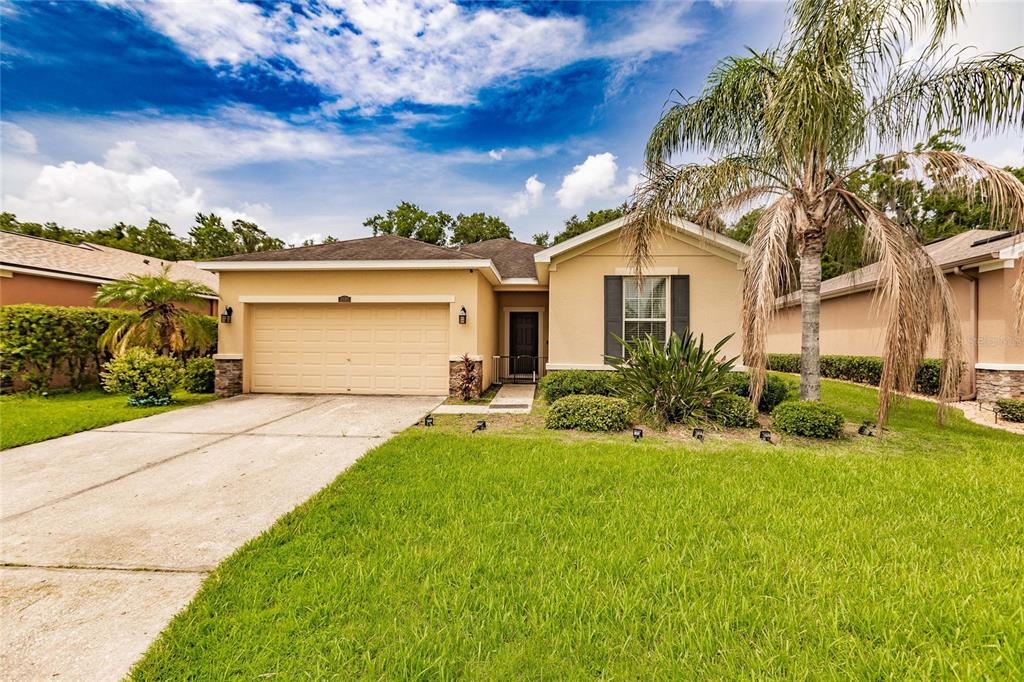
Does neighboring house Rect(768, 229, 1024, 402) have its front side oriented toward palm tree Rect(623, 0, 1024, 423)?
no

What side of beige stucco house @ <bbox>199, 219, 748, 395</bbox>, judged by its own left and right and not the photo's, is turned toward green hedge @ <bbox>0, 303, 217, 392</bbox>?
right

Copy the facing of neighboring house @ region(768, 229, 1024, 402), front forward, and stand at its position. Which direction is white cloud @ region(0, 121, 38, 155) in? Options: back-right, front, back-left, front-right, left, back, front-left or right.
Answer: right

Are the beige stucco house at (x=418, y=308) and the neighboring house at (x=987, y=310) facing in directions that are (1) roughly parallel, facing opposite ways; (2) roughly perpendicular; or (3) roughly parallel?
roughly parallel

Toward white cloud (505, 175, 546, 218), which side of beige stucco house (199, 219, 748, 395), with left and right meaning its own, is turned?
back

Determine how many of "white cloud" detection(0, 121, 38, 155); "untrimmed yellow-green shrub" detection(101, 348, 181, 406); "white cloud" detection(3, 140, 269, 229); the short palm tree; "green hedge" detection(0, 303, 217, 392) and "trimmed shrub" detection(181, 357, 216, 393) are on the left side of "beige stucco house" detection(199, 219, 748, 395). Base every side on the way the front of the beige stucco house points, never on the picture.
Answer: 0

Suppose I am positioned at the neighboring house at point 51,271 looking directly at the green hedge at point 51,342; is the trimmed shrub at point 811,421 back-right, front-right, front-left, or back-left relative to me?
front-left

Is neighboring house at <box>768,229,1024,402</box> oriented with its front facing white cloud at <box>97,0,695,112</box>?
no

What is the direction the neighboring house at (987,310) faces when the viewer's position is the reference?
facing the viewer and to the right of the viewer

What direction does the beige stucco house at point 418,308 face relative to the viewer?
toward the camera

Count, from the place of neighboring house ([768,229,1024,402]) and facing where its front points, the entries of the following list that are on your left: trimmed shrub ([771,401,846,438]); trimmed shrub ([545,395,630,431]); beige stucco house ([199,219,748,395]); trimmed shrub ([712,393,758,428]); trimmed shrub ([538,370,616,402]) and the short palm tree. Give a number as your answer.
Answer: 0

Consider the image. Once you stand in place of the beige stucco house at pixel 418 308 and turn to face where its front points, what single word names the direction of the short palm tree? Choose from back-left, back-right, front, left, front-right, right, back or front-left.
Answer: right

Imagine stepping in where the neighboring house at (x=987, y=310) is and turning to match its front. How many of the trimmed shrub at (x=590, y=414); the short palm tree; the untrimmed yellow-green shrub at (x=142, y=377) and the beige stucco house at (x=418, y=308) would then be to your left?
0
